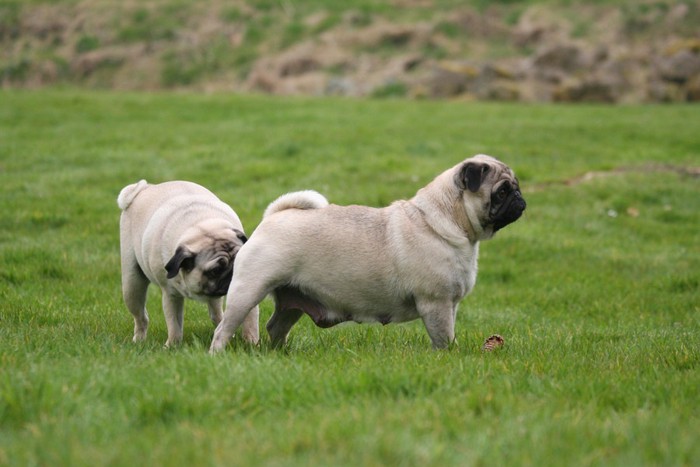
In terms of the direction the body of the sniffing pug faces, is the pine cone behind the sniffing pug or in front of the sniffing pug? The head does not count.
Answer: in front

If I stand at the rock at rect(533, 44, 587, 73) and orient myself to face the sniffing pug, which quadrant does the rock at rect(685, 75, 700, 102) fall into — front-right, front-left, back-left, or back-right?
front-left

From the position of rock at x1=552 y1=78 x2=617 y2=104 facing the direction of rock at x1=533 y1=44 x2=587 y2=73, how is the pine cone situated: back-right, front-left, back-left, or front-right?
back-left

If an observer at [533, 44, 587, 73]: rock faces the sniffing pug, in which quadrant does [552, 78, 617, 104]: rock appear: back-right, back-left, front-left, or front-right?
front-left

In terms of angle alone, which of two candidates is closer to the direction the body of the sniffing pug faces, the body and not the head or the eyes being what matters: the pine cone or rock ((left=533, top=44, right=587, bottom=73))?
the pine cone

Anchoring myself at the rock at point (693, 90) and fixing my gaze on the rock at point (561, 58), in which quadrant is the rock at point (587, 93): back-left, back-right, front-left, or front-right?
front-left

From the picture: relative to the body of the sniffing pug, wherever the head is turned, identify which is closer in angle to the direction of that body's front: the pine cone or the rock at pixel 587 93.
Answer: the pine cone

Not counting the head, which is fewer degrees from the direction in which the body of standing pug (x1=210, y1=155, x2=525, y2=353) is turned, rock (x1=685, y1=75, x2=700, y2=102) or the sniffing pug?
the rock

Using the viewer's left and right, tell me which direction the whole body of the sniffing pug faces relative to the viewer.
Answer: facing the viewer and to the right of the viewer

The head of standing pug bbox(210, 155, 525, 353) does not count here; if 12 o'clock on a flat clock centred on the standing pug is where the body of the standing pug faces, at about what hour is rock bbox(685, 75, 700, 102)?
The rock is roughly at 10 o'clock from the standing pug.

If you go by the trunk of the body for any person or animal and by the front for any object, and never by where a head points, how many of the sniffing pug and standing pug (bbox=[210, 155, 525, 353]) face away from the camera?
0

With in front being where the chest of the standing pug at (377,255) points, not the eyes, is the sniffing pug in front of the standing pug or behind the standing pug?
behind

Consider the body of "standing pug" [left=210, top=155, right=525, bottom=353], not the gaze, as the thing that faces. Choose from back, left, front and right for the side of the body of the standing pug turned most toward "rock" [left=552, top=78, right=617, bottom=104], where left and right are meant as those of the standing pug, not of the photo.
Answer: left

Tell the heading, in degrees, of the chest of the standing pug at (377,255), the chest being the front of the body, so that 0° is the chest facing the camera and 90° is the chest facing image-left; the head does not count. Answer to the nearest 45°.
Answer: approximately 270°
